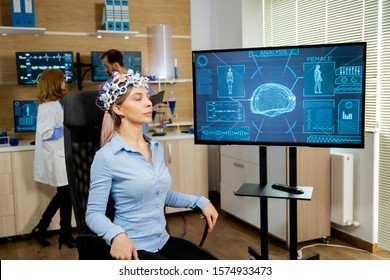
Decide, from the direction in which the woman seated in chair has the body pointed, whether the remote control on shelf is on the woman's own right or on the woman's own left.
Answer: on the woman's own left

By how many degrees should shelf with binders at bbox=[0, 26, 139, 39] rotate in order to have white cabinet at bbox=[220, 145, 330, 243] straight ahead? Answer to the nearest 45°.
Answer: approximately 45° to its left

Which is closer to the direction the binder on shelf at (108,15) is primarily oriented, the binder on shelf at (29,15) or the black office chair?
the black office chair

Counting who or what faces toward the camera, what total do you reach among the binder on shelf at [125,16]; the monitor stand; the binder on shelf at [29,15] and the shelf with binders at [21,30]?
4

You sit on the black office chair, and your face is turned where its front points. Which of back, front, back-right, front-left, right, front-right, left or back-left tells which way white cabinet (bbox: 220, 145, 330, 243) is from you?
left

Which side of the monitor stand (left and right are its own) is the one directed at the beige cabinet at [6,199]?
right

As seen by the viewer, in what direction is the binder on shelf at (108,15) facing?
toward the camera

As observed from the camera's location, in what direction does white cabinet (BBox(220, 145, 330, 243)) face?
facing the viewer and to the left of the viewer

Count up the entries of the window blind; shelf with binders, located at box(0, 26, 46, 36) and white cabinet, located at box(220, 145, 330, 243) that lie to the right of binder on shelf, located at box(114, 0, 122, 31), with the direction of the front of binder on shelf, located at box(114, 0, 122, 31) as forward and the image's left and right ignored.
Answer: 1

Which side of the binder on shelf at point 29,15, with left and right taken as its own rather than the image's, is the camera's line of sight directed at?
front

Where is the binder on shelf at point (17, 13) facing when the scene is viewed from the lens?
facing the viewer
